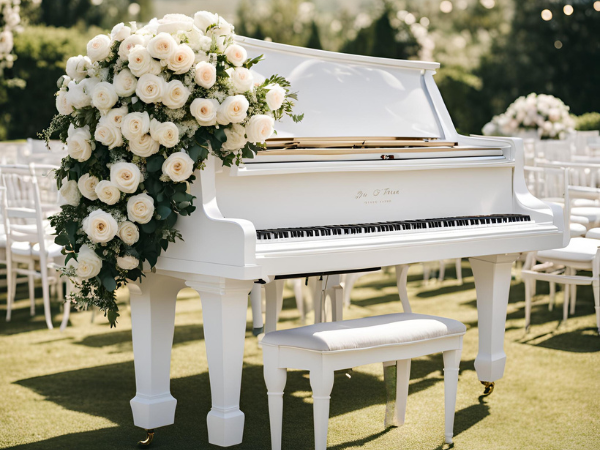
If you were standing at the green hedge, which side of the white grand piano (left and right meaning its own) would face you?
back

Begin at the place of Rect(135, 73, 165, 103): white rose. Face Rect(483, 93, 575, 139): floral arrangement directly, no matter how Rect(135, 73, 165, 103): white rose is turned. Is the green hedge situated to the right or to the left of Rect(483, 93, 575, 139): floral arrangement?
left

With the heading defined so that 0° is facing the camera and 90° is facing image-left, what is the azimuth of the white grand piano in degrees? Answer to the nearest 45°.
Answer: approximately 315°
